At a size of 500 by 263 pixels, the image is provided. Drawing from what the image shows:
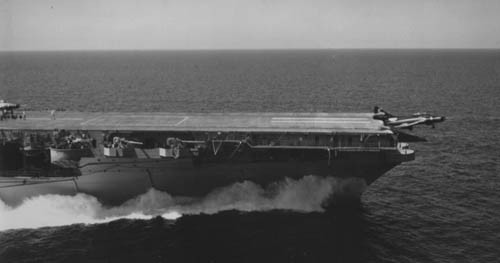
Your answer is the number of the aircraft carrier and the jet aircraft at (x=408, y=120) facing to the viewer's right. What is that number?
2

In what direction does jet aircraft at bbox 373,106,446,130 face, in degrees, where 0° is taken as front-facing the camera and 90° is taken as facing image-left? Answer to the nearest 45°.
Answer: approximately 270°

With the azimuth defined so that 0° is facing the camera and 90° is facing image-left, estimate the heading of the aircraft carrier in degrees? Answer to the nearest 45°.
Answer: approximately 270°
